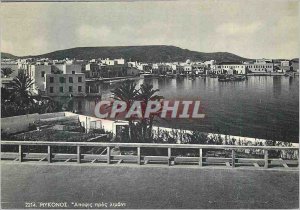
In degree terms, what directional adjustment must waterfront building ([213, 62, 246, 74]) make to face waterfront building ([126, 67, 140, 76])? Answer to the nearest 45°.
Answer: approximately 90° to its right

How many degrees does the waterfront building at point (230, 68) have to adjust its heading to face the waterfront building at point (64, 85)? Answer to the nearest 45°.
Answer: approximately 90° to its right

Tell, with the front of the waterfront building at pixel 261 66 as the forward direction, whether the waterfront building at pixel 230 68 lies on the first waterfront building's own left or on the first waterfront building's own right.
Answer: on the first waterfront building's own right

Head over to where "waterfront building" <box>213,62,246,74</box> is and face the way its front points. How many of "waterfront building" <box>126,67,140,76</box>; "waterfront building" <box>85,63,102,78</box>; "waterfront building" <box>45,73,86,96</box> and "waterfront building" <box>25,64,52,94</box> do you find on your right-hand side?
4

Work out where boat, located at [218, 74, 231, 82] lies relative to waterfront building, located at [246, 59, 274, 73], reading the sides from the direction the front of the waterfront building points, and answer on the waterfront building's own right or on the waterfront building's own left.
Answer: on the waterfront building's own right

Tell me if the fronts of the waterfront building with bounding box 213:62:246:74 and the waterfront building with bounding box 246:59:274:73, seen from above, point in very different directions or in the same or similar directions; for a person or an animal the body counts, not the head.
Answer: same or similar directions

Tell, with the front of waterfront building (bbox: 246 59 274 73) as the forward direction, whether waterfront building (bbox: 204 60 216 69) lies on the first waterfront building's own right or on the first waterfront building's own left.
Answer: on the first waterfront building's own right

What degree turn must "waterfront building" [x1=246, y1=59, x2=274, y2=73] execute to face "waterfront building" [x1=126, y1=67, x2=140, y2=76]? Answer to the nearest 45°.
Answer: approximately 90° to its right

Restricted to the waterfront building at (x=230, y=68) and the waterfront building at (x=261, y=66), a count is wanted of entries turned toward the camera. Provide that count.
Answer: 2

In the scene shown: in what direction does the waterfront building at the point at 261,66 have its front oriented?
toward the camera

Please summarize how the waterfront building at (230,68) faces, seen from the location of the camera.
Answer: facing the viewer
